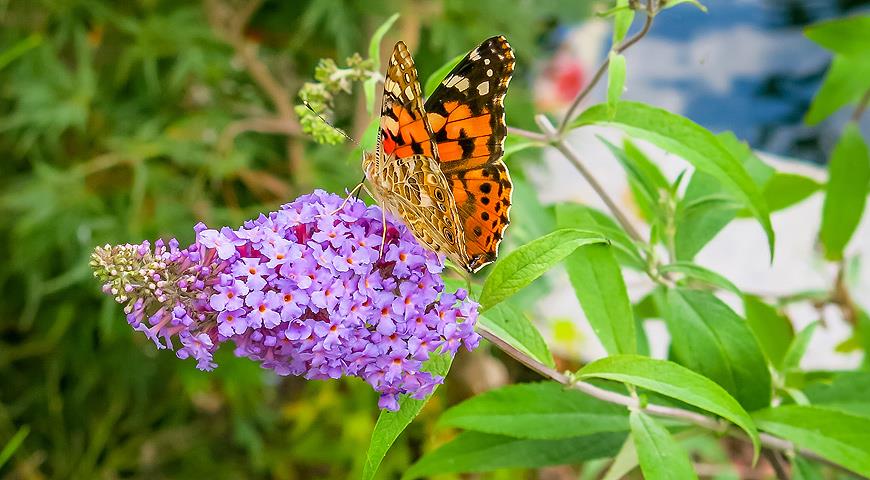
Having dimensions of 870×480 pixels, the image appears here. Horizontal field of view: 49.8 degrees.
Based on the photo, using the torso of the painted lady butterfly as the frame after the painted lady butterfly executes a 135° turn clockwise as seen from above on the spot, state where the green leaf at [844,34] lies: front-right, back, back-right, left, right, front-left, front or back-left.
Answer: front

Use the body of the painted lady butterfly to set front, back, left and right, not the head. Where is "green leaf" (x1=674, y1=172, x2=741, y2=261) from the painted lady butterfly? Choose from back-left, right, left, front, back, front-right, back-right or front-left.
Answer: back-right

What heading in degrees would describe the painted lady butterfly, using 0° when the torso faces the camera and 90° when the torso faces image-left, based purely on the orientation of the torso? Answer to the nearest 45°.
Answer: approximately 90°

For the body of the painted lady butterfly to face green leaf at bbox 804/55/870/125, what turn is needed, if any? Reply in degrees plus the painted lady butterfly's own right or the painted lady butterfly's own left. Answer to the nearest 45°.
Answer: approximately 135° to the painted lady butterfly's own right

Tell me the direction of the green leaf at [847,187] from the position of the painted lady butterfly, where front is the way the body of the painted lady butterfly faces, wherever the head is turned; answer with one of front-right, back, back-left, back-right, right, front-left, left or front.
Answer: back-right
